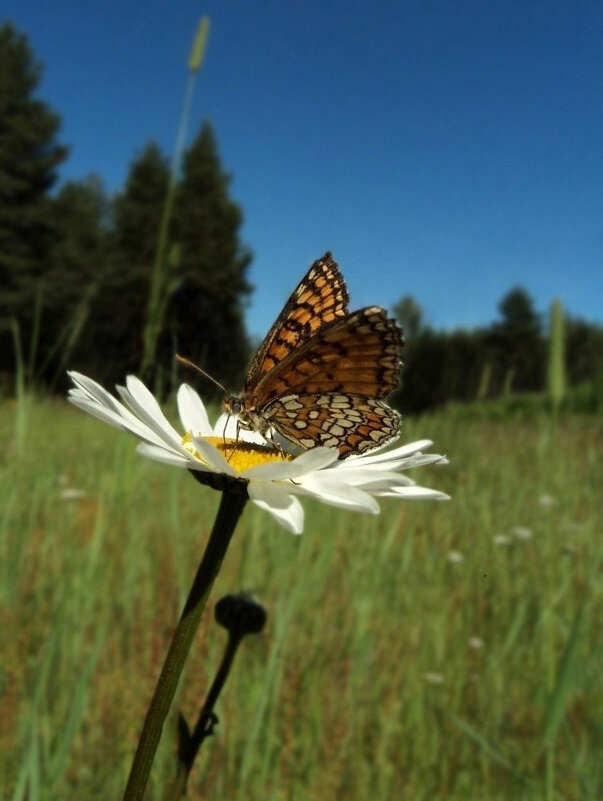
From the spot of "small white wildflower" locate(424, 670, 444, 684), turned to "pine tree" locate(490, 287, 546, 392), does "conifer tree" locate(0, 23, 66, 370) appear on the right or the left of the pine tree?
left

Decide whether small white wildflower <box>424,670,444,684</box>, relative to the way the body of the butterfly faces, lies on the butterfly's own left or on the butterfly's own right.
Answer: on the butterfly's own right

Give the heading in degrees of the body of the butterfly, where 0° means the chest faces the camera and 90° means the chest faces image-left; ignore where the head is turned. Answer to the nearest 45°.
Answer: approximately 90°

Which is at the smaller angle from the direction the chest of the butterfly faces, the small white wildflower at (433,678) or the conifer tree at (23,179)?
the conifer tree

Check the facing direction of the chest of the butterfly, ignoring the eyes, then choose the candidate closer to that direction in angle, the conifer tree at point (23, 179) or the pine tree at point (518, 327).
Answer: the conifer tree

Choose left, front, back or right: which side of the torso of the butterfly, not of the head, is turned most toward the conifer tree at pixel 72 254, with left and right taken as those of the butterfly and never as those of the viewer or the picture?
right

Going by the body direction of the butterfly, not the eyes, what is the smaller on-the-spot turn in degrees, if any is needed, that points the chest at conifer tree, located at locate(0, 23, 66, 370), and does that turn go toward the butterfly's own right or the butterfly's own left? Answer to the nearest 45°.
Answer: approximately 45° to the butterfly's own right

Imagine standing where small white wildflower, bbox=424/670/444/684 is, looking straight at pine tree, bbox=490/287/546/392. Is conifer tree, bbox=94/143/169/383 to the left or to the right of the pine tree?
left

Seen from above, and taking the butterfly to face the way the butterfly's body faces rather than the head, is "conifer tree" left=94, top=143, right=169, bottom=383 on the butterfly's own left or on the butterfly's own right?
on the butterfly's own right

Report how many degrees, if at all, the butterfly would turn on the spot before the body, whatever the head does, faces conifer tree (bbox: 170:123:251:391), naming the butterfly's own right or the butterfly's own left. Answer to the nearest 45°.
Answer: approximately 90° to the butterfly's own right
